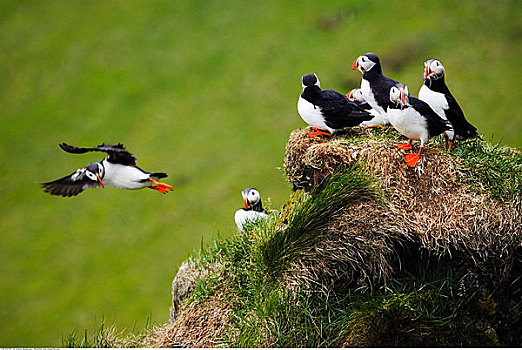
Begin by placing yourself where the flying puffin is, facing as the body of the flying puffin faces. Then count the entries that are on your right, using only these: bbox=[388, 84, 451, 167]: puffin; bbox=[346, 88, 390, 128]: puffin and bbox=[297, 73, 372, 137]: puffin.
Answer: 0

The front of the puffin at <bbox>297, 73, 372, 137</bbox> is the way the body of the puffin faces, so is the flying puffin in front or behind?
in front

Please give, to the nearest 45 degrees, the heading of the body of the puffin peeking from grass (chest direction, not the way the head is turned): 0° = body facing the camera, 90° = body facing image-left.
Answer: approximately 45°

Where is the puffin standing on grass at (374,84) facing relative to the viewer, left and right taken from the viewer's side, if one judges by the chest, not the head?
facing to the left of the viewer

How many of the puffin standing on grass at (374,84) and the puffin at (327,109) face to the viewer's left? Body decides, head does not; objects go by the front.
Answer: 2

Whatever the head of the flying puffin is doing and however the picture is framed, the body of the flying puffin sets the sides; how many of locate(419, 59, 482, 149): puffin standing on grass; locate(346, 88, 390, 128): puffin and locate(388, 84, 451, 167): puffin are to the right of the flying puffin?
0

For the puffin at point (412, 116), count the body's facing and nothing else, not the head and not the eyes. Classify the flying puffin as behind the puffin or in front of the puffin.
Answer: in front

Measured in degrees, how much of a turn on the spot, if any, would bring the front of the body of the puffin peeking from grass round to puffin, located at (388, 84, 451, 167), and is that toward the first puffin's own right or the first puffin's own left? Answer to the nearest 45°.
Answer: approximately 90° to the first puffin's own left

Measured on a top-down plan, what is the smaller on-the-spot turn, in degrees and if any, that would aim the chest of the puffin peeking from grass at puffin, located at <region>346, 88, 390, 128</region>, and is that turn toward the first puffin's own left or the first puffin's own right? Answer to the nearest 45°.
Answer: approximately 90° to the first puffin's own left

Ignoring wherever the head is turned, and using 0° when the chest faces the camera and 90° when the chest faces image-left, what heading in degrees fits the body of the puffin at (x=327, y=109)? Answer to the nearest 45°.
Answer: approximately 90°

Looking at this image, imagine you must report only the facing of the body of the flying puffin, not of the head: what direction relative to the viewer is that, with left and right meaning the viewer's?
facing the viewer and to the left of the viewer

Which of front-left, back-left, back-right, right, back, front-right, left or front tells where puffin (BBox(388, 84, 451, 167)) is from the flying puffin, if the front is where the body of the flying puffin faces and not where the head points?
back-left
